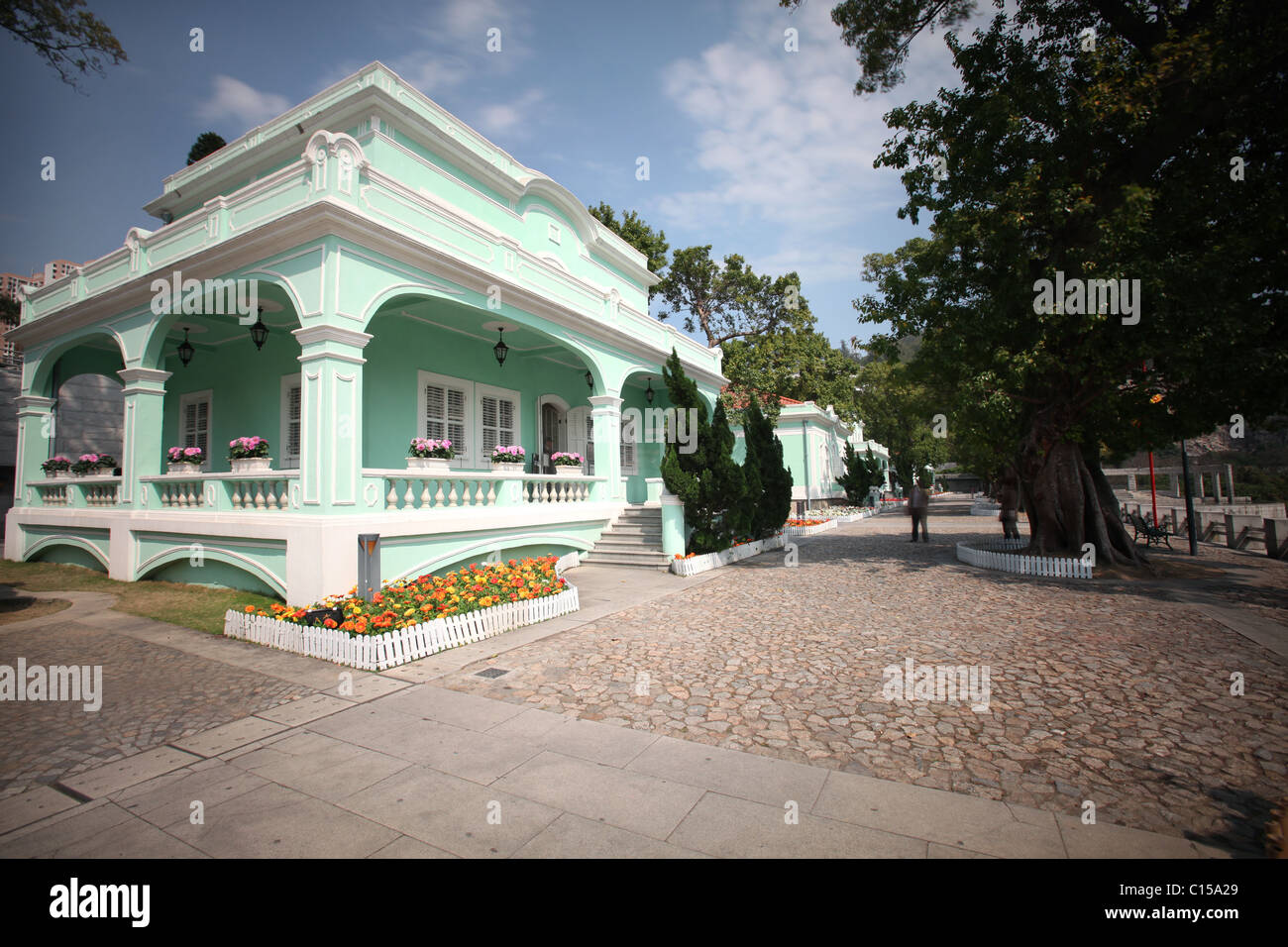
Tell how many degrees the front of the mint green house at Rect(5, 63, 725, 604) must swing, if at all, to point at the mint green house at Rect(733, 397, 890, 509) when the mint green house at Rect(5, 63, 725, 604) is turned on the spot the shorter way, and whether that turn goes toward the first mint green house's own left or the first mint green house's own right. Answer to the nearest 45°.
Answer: approximately 90° to the first mint green house's own left

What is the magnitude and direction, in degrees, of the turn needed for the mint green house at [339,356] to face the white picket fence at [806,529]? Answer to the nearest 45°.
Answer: approximately 45° to its left

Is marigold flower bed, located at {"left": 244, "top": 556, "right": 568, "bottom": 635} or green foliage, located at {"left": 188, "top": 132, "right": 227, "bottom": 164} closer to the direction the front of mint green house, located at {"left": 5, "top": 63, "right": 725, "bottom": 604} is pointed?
the marigold flower bed

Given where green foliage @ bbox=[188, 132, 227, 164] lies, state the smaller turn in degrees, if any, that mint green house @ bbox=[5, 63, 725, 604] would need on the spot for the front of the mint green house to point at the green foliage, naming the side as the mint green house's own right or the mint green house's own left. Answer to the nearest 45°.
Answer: approximately 180°

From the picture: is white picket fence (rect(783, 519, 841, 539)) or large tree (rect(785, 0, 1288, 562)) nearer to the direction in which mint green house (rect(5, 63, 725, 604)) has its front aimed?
the large tree

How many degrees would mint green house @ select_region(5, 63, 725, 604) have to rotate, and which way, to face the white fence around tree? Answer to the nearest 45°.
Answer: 0° — it already faces it

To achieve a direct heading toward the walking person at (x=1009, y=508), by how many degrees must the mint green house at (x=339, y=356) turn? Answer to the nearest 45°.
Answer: approximately 45° to its left

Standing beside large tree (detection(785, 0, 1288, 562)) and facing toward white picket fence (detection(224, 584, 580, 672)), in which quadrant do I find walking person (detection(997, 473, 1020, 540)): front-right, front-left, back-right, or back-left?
back-right

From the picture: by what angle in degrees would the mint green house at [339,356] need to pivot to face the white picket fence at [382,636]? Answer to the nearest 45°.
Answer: approximately 45° to its right

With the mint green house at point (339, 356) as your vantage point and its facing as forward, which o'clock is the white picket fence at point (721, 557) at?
The white picket fence is roughly at 11 o'clock from the mint green house.

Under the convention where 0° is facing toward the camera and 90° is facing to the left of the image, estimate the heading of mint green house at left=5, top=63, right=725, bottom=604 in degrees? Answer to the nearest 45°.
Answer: approximately 315°
